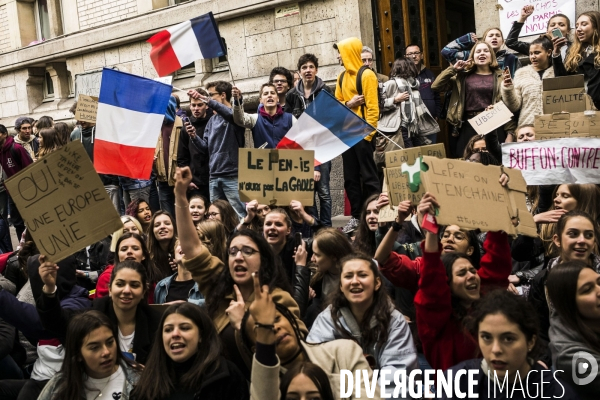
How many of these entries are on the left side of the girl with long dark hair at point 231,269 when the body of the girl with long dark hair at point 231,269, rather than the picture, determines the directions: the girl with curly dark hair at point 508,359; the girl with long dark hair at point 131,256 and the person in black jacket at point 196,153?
1

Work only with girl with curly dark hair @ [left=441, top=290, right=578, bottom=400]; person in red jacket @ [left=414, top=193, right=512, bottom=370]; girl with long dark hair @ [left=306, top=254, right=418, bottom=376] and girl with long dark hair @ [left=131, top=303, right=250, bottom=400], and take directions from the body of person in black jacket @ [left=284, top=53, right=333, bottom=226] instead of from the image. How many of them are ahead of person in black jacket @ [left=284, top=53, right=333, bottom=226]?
4

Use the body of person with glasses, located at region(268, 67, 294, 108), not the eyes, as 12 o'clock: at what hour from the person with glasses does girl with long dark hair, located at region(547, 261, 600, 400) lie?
The girl with long dark hair is roughly at 10 o'clock from the person with glasses.

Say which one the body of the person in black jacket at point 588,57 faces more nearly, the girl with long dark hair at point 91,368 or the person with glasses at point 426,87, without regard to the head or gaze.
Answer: the girl with long dark hair

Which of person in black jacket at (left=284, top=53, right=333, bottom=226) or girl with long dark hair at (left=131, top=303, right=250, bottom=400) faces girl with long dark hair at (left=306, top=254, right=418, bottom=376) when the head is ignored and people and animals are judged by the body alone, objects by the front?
the person in black jacket

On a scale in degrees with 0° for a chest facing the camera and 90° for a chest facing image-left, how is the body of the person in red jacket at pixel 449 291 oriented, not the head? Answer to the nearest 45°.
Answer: approximately 315°

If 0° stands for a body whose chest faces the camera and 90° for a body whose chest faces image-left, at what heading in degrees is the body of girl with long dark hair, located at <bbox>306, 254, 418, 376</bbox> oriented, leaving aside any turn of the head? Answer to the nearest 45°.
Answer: approximately 0°

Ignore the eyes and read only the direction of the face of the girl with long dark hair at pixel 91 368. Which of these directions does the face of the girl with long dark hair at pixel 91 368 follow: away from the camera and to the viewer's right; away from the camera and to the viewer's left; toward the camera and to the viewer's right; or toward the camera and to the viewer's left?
toward the camera and to the viewer's right

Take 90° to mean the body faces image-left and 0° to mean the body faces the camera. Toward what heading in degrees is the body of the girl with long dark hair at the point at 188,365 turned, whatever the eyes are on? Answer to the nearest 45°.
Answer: approximately 45°
